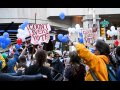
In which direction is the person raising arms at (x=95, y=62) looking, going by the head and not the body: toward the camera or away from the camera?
away from the camera

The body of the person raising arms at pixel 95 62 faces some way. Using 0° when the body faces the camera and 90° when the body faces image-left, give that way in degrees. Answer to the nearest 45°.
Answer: approximately 135°
